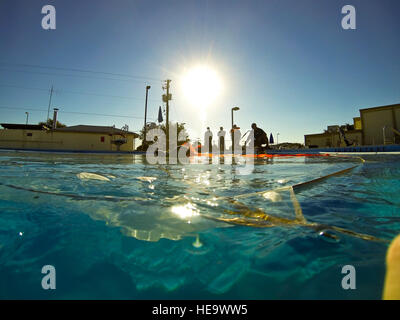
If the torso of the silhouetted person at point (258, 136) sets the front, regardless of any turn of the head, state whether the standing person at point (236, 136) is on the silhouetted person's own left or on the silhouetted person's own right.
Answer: on the silhouetted person's own right

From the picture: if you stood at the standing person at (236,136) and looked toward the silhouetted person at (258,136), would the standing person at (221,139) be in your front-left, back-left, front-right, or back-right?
back-right

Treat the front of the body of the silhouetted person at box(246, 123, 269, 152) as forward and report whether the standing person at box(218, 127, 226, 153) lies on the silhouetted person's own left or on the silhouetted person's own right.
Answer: on the silhouetted person's own right

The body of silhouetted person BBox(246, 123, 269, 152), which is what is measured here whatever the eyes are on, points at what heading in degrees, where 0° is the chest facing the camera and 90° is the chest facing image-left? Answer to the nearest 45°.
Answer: approximately 90°
